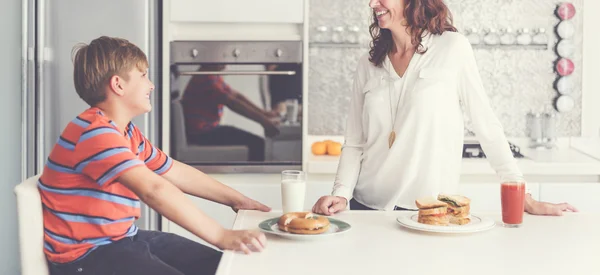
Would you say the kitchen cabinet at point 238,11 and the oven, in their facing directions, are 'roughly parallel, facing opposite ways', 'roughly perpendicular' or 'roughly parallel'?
roughly parallel

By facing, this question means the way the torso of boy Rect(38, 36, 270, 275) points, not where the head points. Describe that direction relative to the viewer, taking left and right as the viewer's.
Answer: facing to the right of the viewer

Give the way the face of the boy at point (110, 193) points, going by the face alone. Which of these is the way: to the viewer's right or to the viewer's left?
to the viewer's right

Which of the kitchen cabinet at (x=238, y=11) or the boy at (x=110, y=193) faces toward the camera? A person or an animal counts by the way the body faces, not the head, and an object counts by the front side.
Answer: the kitchen cabinet

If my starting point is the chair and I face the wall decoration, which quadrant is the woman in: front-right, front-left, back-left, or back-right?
front-right

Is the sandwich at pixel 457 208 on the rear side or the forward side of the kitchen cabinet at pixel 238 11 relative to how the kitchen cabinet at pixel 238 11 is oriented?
on the forward side

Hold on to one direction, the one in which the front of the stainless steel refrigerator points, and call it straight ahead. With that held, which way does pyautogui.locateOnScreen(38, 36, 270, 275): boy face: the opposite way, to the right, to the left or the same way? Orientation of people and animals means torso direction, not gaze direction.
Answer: to the left

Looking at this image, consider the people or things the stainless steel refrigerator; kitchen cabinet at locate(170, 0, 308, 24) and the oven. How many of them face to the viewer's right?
0

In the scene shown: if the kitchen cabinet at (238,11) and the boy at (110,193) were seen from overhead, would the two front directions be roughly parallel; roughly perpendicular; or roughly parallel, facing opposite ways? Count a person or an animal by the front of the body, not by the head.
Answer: roughly perpendicular

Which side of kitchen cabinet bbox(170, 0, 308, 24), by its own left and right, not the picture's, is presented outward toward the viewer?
front

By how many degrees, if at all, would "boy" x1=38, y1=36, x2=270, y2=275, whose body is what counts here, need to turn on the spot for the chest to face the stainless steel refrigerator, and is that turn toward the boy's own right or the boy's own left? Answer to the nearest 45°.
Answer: approximately 90° to the boy's own left

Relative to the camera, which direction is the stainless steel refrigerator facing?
toward the camera

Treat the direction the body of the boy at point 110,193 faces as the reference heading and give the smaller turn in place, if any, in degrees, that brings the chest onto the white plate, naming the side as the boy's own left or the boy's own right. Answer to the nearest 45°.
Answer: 0° — they already face it

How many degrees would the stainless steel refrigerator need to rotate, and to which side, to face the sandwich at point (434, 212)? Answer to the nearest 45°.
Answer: approximately 45° to its left

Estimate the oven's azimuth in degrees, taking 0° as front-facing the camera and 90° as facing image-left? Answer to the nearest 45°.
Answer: approximately 0°
